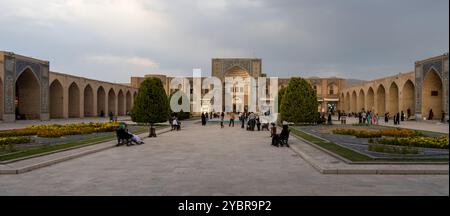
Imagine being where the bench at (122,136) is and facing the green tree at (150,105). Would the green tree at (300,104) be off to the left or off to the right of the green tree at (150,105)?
right

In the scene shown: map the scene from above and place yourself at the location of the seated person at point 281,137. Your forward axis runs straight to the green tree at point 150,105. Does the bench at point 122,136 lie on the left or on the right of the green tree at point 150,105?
left

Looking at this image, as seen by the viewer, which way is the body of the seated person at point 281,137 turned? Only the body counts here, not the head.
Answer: to the viewer's left

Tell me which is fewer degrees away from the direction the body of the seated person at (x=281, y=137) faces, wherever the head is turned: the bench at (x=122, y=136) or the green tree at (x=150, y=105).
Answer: the bench

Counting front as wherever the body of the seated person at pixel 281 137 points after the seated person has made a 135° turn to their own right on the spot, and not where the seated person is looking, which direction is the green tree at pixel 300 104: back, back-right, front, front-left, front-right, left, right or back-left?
front-left

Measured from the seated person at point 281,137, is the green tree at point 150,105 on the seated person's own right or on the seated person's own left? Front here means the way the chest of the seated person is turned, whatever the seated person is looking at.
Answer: on the seated person's own right
